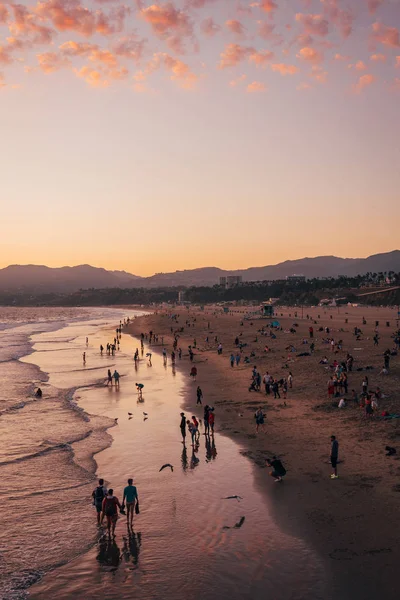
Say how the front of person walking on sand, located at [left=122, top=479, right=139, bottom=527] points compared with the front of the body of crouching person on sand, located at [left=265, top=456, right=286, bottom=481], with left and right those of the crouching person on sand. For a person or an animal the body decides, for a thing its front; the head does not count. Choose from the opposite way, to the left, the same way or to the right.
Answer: to the right

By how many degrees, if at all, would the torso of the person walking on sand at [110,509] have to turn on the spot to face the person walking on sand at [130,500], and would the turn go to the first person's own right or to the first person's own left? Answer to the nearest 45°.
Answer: approximately 45° to the first person's own right

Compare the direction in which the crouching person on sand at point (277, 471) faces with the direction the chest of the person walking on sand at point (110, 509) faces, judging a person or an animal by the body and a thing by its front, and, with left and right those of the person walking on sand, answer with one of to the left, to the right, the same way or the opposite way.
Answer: to the left

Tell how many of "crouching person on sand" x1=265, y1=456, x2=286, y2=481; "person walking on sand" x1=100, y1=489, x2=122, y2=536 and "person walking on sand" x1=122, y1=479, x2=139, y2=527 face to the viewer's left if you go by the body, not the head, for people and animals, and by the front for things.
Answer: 1

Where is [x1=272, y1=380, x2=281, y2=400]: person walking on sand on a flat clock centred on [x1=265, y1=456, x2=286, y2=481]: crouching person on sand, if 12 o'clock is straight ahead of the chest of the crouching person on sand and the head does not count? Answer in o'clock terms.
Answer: The person walking on sand is roughly at 3 o'clock from the crouching person on sand.

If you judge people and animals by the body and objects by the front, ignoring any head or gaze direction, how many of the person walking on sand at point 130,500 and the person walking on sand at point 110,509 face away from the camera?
2

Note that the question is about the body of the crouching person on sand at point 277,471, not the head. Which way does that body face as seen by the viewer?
to the viewer's left

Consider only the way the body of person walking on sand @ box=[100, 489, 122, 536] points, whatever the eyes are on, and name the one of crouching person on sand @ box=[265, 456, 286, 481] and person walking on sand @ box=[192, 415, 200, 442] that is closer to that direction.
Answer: the person walking on sand

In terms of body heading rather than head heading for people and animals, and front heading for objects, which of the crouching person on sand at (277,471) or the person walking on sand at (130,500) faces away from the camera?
the person walking on sand

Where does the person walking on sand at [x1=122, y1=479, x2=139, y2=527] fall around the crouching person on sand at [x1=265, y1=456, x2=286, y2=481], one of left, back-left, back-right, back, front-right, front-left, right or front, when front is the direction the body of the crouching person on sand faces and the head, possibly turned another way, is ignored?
front-left

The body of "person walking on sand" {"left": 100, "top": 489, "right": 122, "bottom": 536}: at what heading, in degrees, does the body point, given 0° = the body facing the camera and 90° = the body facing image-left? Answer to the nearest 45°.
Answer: approximately 180°

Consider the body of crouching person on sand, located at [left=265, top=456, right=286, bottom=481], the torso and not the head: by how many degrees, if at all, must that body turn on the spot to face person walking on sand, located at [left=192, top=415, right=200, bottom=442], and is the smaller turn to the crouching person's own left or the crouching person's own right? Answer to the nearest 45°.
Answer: approximately 45° to the crouching person's own right

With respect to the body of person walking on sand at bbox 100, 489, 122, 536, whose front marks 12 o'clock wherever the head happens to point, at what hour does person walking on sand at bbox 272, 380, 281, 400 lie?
person walking on sand at bbox 272, 380, 281, 400 is roughly at 1 o'clock from person walking on sand at bbox 100, 489, 122, 536.

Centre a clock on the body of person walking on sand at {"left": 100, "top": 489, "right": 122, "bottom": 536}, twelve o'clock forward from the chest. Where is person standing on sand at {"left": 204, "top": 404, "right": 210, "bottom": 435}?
person standing on sand at {"left": 204, "top": 404, "right": 210, "bottom": 435} is roughly at 1 o'clock from person walking on sand at {"left": 100, "top": 489, "right": 122, "bottom": 536}.

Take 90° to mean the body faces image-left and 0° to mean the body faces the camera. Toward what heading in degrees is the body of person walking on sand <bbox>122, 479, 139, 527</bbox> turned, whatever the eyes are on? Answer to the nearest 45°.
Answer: approximately 180°
